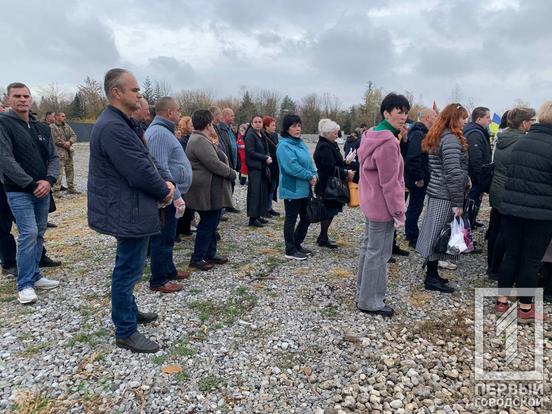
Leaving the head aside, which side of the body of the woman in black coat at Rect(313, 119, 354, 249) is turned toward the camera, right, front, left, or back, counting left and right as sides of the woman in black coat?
right

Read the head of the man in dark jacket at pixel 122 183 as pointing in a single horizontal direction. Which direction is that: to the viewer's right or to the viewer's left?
to the viewer's right

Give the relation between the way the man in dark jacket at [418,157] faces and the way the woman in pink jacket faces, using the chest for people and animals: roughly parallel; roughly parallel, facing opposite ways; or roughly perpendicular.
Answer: roughly parallel

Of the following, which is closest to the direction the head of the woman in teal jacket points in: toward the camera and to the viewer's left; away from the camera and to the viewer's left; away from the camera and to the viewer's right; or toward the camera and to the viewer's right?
toward the camera and to the viewer's right

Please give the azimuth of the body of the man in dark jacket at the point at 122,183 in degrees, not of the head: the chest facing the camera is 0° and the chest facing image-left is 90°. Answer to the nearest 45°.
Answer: approximately 270°

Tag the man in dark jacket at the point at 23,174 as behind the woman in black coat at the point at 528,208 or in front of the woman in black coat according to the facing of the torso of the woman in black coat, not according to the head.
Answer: behind

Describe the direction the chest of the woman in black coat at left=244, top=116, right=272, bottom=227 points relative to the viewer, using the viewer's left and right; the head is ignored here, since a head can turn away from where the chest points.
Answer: facing the viewer and to the right of the viewer
